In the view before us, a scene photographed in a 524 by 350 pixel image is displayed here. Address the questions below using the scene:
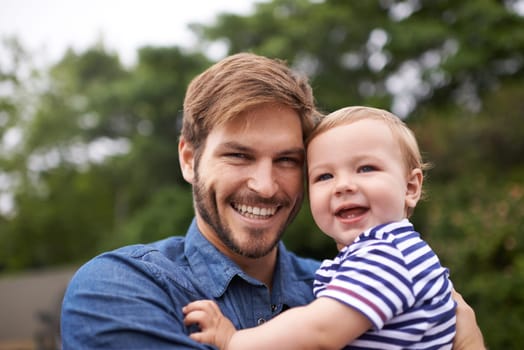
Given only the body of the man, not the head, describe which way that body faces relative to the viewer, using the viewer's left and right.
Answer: facing the viewer and to the right of the viewer

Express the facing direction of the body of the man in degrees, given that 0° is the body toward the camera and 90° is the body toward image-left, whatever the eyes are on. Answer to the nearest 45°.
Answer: approximately 315°
